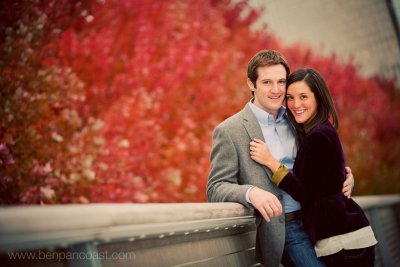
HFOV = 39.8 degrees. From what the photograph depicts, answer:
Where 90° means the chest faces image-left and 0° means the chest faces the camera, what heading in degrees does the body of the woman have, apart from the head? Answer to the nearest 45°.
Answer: approximately 90°

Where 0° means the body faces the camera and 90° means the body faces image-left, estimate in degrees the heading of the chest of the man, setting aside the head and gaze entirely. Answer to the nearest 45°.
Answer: approximately 315°
